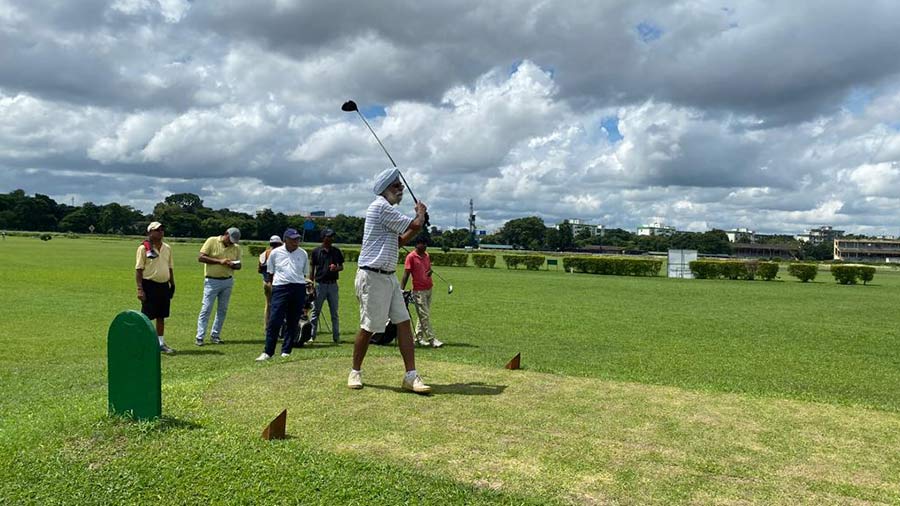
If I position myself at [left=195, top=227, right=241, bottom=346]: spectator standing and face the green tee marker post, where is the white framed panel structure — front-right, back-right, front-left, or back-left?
back-left

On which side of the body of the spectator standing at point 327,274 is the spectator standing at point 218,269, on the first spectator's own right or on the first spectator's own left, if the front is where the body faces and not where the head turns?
on the first spectator's own right

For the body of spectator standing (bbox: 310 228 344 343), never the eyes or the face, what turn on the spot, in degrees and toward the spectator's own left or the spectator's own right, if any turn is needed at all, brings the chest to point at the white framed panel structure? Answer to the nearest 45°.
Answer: approximately 135° to the spectator's own left

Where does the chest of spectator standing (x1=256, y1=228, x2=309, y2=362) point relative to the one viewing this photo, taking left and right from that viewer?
facing the viewer

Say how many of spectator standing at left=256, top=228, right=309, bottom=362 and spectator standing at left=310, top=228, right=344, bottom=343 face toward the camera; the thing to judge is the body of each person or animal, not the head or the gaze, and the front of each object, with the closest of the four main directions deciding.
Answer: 2

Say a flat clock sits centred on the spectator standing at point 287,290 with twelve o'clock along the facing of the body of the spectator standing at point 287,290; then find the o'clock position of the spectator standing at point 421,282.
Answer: the spectator standing at point 421,282 is roughly at 8 o'clock from the spectator standing at point 287,290.

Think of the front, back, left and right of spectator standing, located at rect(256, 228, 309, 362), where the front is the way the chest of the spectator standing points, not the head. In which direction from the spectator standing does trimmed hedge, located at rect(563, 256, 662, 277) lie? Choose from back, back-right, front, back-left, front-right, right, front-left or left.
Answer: back-left

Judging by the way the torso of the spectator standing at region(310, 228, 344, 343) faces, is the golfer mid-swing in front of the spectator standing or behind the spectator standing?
in front

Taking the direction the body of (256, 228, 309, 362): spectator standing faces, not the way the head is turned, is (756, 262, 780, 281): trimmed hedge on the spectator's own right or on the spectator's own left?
on the spectator's own left

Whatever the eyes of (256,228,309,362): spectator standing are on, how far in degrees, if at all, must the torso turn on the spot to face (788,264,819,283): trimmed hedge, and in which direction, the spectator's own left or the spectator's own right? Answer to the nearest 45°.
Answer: approximately 135° to the spectator's own left

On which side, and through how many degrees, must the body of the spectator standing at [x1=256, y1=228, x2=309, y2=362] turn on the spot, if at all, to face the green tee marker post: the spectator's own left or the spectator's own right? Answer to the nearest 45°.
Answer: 0° — they already face it

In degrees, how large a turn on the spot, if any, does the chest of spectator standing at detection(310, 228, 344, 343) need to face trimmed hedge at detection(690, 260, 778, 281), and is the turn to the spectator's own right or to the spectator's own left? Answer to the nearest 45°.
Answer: approximately 135° to the spectator's own left

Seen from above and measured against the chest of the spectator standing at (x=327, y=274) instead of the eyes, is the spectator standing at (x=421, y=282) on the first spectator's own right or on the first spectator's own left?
on the first spectator's own left

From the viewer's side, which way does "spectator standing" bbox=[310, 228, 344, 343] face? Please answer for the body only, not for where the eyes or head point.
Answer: toward the camera

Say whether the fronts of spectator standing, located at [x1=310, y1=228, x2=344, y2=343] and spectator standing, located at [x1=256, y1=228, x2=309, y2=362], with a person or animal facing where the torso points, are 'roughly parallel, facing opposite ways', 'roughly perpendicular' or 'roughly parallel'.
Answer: roughly parallel
